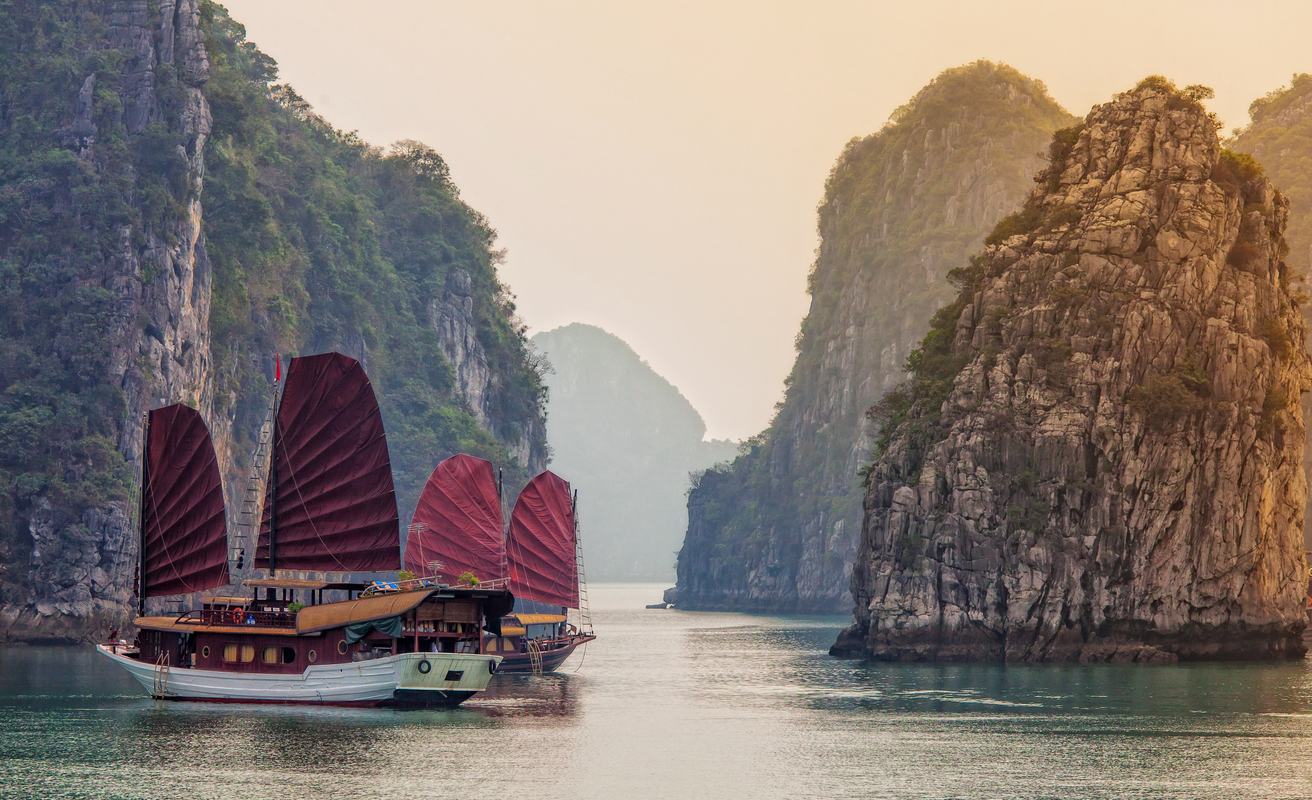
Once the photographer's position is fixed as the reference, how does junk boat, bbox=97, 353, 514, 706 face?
facing away from the viewer and to the left of the viewer
